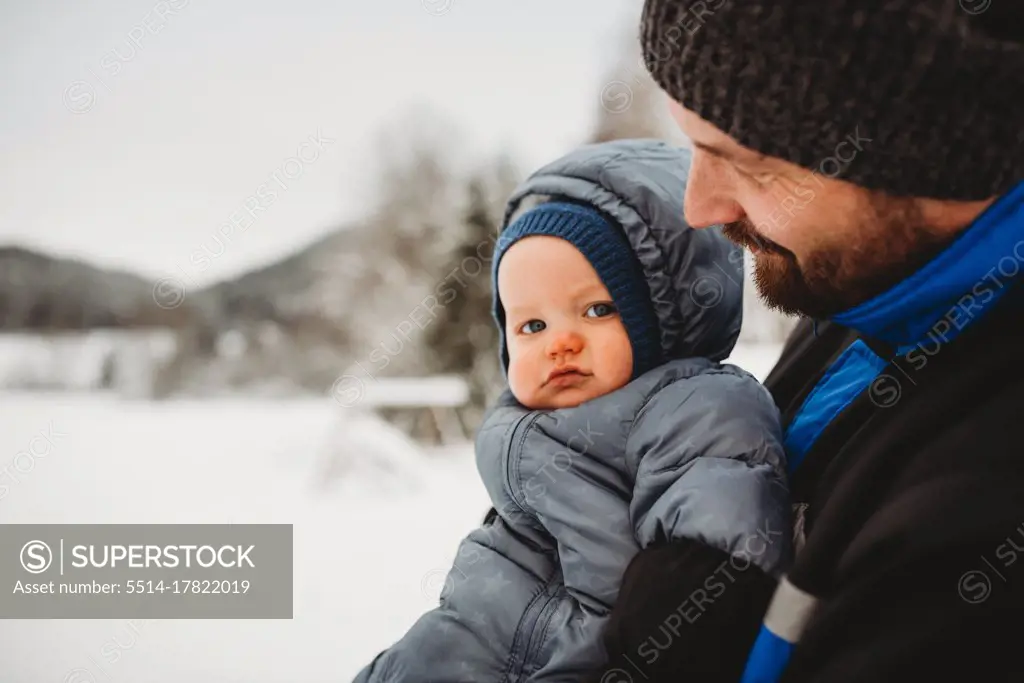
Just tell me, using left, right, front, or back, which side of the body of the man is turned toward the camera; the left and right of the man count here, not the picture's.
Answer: left

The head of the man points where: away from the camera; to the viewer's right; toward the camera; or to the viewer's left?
to the viewer's left

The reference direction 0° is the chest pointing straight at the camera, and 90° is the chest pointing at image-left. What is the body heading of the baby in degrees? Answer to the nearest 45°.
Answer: approximately 45°
